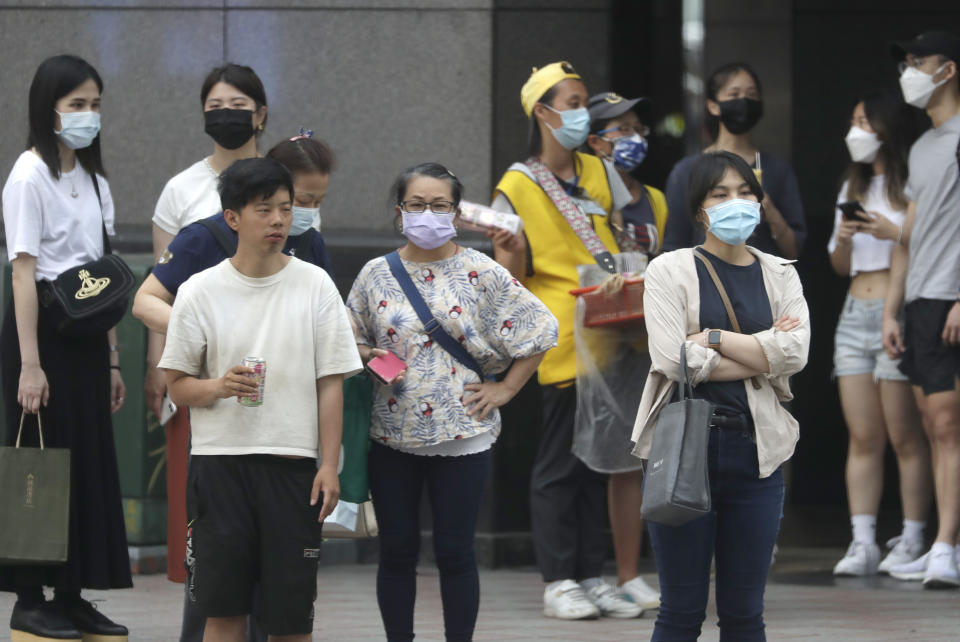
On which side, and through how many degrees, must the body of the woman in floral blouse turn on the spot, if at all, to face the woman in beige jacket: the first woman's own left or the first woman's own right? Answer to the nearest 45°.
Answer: approximately 45° to the first woman's own left

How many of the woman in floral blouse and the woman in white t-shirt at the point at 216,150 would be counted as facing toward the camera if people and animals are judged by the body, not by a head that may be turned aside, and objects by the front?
2

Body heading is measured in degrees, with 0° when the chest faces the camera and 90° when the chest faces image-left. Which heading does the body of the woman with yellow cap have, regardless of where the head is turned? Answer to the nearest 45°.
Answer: approximately 315°

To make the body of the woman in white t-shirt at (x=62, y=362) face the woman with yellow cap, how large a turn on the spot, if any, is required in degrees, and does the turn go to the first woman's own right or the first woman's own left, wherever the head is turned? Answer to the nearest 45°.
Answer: approximately 45° to the first woman's own left

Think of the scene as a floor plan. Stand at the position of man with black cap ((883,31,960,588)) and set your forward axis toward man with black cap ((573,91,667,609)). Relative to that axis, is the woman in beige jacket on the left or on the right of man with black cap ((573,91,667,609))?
left

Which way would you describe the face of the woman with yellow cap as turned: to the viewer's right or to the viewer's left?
to the viewer's right

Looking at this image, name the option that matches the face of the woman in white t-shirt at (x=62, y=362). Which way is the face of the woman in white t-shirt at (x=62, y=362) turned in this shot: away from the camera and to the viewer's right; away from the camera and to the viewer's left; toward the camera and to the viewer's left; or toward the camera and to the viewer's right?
toward the camera and to the viewer's right
